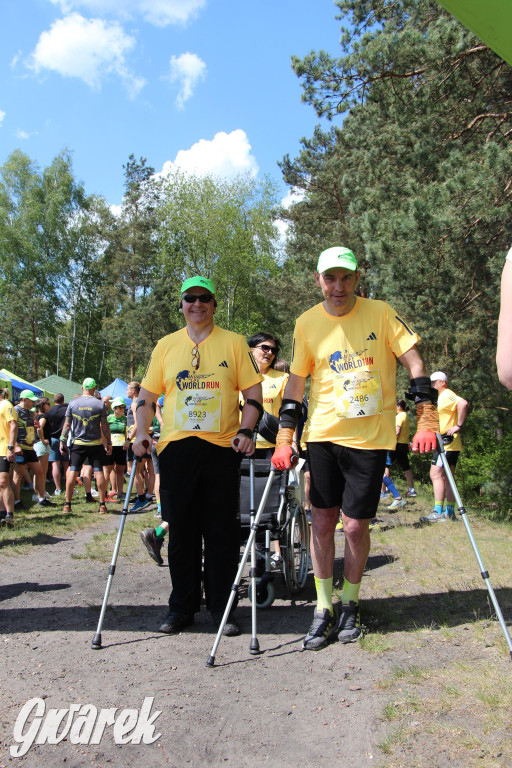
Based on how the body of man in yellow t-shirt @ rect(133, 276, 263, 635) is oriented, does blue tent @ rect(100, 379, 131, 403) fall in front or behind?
behind

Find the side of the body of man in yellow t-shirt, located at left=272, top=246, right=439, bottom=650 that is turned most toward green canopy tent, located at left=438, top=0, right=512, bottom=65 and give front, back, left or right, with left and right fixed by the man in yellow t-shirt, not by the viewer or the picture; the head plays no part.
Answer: front

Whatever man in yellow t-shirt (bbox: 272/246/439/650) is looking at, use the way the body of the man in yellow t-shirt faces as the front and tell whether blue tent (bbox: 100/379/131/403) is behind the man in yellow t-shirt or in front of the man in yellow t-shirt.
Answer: behind

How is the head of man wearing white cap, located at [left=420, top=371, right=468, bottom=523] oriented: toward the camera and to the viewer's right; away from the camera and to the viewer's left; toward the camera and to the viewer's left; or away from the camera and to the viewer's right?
toward the camera and to the viewer's left

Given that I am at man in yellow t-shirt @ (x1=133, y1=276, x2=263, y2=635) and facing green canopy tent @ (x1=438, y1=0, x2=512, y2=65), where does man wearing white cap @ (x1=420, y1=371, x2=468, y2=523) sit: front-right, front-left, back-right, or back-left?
back-left

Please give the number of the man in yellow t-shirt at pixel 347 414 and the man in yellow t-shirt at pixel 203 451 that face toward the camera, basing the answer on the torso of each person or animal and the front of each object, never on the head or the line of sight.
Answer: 2

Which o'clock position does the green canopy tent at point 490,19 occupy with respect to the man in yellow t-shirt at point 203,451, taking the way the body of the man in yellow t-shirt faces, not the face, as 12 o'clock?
The green canopy tent is roughly at 11 o'clock from the man in yellow t-shirt.

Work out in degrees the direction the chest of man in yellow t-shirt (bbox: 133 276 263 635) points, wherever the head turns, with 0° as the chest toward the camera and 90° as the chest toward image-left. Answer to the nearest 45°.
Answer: approximately 0°

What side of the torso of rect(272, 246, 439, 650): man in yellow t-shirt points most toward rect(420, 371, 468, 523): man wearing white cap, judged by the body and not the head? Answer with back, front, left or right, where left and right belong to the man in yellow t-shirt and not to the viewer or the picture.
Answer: back

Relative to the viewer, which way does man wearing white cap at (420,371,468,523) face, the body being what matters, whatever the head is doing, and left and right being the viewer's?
facing to the left of the viewer
